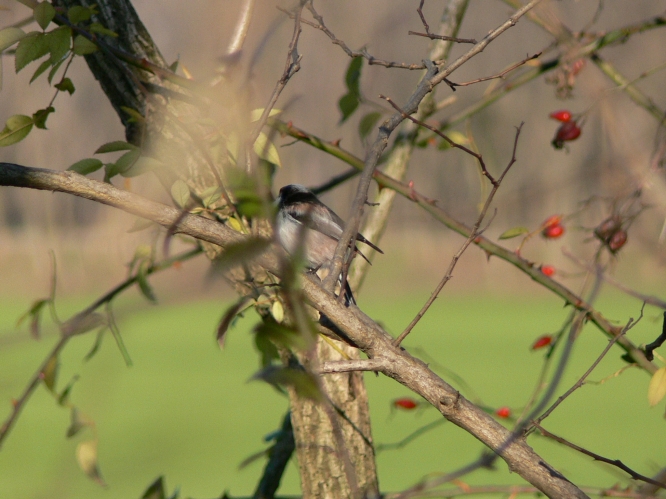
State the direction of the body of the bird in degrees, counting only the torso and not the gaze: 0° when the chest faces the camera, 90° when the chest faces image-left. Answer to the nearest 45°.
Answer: approximately 90°

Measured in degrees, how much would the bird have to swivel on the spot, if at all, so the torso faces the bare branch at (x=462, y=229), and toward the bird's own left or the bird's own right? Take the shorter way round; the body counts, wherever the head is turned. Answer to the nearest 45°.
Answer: approximately 135° to the bird's own left

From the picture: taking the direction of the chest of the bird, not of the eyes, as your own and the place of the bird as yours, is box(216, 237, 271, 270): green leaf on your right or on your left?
on your left

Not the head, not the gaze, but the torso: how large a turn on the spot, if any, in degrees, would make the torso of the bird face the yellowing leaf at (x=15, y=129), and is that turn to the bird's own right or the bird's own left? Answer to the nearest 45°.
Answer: approximately 45° to the bird's own left

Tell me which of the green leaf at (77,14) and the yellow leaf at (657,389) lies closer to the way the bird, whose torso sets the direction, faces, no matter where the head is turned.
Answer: the green leaf

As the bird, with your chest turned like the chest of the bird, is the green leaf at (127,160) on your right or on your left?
on your right

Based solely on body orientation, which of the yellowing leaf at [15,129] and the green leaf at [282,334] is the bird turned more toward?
the yellowing leaf
